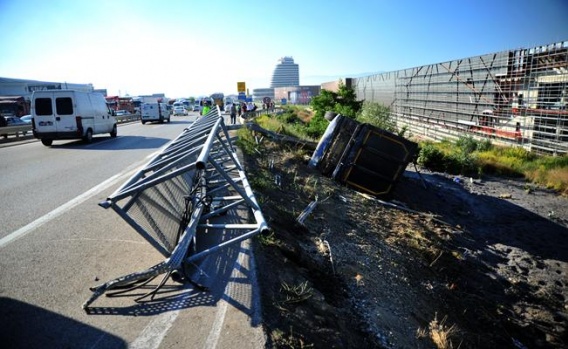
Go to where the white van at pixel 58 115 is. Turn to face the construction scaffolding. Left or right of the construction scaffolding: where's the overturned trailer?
right

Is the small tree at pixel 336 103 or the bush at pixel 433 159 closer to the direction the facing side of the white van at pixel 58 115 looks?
the small tree

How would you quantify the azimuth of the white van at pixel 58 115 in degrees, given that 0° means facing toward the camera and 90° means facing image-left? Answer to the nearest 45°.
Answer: approximately 225°

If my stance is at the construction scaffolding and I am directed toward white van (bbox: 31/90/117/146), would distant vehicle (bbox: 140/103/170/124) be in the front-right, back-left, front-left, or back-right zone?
front-right

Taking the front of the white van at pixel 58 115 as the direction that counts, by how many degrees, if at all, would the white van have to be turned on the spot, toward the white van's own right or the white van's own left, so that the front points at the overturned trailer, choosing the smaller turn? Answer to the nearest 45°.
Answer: approximately 90° to the white van's own right

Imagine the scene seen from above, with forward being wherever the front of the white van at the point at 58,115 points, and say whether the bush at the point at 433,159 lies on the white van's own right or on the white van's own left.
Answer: on the white van's own right

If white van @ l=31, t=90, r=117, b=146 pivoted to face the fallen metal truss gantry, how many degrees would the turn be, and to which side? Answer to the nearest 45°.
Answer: approximately 135° to its right

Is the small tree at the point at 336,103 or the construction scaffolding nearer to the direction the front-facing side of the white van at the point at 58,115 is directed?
the small tree

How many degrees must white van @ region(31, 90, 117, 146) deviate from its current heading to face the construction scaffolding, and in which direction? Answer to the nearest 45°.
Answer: approximately 45° to its right

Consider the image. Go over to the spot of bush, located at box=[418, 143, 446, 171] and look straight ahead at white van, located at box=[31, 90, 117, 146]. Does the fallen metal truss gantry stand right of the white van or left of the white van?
left

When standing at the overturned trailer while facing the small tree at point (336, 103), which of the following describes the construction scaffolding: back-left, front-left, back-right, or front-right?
front-right

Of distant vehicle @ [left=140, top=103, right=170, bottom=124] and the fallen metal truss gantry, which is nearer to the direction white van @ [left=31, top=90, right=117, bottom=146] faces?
the distant vehicle
